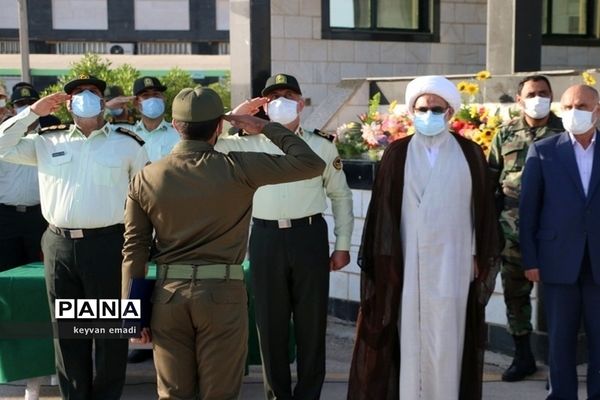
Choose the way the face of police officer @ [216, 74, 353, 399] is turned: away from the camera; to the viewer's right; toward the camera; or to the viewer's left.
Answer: toward the camera

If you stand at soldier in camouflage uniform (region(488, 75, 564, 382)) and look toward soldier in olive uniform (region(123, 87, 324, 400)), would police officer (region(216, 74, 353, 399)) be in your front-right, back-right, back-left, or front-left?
front-right

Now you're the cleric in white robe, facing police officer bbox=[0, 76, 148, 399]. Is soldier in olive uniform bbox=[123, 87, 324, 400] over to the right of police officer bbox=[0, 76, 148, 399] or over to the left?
left

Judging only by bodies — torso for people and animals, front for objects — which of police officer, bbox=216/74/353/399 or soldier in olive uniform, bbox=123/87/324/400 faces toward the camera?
the police officer

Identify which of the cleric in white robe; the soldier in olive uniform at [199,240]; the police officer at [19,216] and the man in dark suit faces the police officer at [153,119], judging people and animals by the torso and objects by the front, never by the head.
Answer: the soldier in olive uniform

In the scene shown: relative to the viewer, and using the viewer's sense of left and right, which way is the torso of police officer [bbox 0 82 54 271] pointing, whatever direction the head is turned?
facing the viewer

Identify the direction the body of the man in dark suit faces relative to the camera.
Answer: toward the camera

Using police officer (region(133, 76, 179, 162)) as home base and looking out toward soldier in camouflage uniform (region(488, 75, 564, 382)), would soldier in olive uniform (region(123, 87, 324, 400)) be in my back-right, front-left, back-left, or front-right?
front-right

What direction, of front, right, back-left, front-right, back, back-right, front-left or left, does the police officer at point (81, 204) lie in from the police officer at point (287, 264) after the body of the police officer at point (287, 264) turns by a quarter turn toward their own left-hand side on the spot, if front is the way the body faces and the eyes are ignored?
back

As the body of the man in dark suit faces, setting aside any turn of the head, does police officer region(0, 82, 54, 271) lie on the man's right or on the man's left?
on the man's right

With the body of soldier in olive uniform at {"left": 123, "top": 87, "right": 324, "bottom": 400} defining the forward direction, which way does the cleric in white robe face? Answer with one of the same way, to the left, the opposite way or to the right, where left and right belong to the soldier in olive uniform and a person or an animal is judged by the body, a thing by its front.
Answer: the opposite way

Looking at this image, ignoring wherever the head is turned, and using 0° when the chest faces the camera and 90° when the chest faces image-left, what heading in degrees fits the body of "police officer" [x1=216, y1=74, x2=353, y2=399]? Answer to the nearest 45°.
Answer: approximately 0°

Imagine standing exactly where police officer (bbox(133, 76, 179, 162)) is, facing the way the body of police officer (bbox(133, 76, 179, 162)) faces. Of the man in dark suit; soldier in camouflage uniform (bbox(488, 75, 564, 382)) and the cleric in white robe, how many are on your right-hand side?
0

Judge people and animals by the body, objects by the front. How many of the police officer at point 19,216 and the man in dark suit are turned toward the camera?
2

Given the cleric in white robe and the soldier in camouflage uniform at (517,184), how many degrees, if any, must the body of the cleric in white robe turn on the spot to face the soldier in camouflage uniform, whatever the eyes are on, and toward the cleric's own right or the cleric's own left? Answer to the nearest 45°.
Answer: approximately 135° to the cleric's own left

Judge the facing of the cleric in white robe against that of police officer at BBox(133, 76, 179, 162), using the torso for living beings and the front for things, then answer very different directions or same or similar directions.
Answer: same or similar directions

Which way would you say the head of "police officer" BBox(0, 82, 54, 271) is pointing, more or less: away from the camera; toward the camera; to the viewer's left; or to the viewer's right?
toward the camera

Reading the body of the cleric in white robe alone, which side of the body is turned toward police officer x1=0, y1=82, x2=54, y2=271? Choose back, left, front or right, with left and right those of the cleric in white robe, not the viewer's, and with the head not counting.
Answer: right

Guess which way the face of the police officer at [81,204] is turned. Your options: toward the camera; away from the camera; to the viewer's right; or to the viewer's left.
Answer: toward the camera

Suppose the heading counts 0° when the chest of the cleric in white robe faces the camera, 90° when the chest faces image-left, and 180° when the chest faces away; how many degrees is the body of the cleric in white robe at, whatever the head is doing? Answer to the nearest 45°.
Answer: approximately 0°

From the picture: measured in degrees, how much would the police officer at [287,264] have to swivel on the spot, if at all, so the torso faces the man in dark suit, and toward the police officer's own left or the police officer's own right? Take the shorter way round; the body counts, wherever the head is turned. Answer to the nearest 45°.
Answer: approximately 90° to the police officer's own left

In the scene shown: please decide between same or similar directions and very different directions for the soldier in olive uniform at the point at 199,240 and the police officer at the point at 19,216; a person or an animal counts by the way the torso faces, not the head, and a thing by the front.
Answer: very different directions

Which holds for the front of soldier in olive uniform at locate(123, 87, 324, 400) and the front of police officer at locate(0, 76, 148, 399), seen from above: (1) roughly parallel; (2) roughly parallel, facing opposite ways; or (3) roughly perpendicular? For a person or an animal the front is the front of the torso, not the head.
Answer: roughly parallel, facing opposite ways
